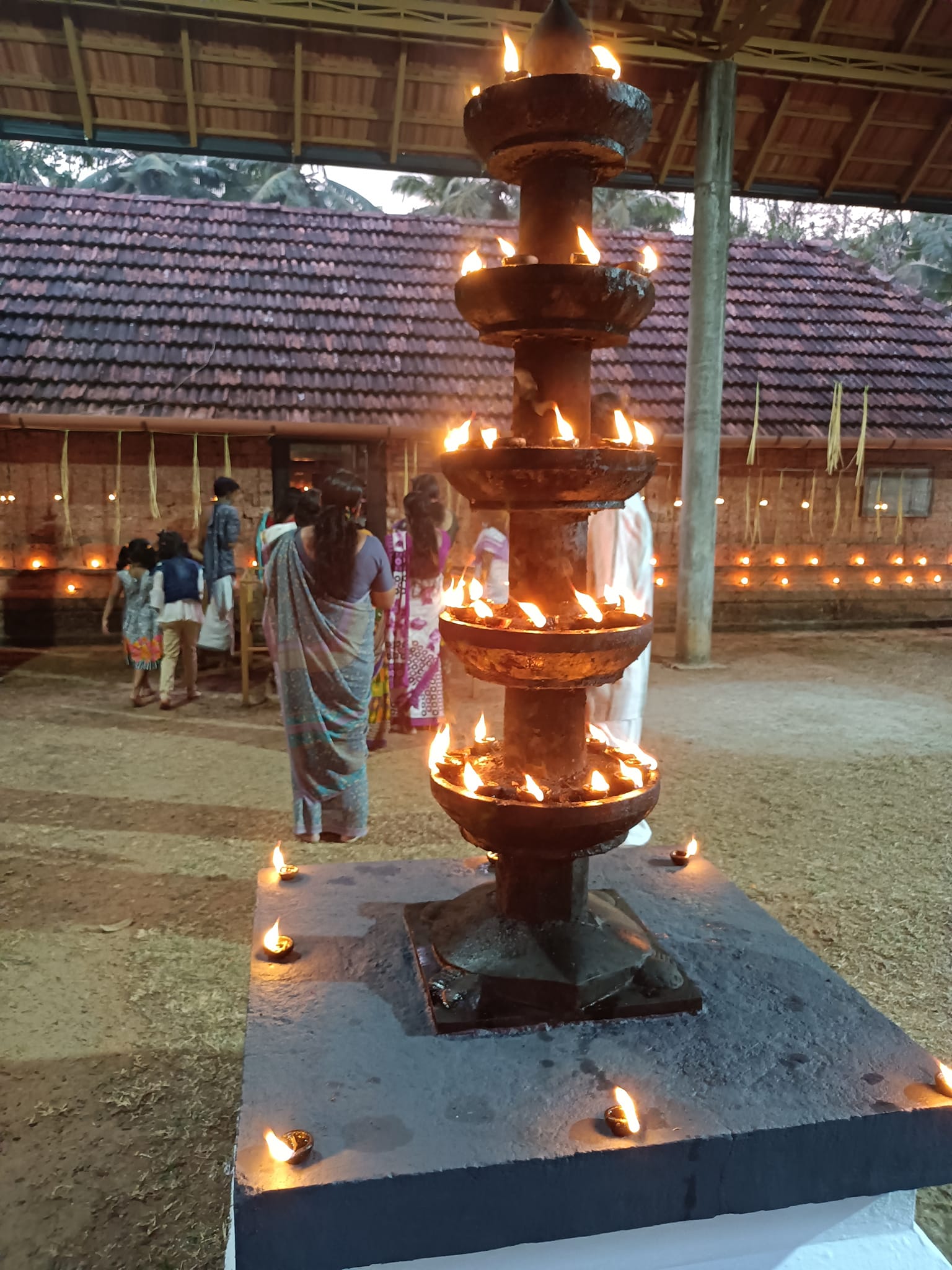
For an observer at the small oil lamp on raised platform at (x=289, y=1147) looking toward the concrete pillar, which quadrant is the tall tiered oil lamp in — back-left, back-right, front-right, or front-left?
front-right

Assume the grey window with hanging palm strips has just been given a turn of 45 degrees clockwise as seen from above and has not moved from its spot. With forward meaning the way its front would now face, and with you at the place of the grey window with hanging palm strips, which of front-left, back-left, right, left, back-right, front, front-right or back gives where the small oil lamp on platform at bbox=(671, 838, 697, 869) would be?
front-left

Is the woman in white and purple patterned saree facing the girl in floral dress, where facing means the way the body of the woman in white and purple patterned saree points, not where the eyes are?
no

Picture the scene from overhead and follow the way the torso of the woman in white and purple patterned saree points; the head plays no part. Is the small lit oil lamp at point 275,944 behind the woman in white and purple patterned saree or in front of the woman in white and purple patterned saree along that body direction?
behind

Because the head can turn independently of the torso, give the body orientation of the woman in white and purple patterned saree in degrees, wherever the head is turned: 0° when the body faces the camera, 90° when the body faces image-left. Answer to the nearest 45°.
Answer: approximately 180°

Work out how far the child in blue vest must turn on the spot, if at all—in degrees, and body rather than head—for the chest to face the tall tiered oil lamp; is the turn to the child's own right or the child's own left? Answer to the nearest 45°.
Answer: approximately 180°

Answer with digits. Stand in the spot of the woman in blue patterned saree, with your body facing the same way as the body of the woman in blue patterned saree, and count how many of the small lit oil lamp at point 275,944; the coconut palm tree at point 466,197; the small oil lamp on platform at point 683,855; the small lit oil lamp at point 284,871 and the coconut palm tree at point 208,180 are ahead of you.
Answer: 2

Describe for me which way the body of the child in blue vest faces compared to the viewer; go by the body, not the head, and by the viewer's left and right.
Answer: facing away from the viewer

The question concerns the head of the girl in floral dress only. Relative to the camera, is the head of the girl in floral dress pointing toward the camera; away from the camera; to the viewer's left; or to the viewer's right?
away from the camera

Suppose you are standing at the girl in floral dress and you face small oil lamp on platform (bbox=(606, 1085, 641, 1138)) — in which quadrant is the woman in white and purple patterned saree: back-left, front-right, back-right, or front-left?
front-left

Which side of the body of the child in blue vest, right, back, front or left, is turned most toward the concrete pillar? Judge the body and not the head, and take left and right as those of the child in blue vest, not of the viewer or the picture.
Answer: right

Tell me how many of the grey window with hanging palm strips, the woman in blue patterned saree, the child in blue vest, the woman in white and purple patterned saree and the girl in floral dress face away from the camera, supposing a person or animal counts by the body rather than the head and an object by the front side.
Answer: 4

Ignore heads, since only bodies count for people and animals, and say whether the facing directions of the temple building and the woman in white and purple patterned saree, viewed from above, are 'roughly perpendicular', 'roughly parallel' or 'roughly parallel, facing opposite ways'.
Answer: roughly parallel, facing opposite ways

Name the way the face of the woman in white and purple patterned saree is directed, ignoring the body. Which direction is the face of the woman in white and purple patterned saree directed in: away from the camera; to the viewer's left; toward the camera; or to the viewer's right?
away from the camera

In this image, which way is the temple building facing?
toward the camera

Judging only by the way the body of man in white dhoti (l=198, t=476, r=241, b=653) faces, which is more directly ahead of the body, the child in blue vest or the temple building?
the temple building

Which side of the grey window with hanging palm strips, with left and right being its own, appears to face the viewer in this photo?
front

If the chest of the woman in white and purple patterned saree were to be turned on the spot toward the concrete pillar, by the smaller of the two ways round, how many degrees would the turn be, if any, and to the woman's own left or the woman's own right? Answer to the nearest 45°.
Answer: approximately 45° to the woman's own right

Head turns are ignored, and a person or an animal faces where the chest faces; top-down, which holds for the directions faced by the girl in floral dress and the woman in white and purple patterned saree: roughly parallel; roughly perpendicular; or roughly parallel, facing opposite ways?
roughly parallel

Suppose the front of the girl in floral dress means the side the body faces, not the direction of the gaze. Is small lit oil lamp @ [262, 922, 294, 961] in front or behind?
behind

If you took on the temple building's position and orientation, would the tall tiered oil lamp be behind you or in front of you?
in front
